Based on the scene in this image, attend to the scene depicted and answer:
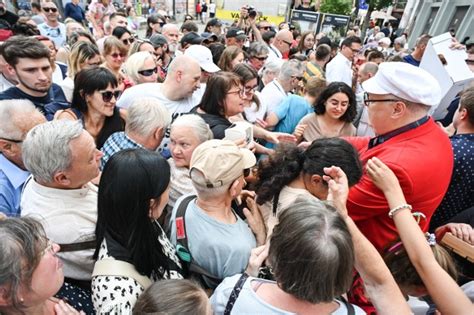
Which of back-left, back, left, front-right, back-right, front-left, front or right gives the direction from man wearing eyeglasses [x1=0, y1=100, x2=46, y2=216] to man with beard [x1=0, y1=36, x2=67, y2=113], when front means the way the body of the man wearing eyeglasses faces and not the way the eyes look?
left

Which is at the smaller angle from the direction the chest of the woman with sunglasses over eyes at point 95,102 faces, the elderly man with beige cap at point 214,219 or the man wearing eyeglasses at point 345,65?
the elderly man with beige cap

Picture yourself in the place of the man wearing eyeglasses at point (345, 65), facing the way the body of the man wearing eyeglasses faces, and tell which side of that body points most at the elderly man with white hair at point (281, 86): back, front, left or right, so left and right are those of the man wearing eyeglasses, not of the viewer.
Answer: right

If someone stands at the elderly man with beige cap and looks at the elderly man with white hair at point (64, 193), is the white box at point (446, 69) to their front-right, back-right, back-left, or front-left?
back-right

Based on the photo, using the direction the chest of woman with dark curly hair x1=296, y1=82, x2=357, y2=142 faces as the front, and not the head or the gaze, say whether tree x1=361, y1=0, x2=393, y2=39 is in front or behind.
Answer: behind

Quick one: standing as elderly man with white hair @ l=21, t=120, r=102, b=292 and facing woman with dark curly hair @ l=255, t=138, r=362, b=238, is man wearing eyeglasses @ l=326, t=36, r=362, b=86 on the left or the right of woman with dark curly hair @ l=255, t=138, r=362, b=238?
left

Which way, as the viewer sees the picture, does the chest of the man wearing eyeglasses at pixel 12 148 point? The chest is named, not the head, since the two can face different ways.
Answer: to the viewer's right

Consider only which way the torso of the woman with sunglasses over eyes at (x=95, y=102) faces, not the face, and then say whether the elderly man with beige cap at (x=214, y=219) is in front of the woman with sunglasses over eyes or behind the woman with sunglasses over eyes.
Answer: in front

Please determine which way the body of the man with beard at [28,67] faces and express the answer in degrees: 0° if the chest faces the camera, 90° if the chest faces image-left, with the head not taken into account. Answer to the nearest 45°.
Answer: approximately 315°

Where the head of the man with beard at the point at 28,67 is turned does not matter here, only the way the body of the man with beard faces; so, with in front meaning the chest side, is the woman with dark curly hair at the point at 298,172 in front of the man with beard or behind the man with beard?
in front

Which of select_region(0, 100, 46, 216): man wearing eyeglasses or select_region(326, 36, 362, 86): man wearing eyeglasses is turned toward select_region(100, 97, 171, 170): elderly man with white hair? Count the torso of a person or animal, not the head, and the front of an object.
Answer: select_region(0, 100, 46, 216): man wearing eyeglasses
